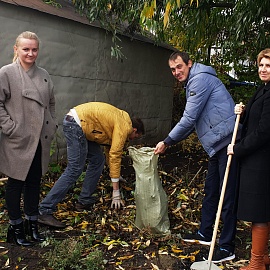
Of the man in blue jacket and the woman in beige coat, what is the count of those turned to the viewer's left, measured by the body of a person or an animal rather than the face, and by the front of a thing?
1

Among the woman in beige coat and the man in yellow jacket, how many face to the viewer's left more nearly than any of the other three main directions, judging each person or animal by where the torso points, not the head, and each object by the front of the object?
0

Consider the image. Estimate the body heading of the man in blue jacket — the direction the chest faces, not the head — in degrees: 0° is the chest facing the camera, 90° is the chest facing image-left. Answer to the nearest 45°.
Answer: approximately 90°

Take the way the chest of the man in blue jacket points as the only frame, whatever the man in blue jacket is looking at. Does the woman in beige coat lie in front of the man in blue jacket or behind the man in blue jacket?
in front

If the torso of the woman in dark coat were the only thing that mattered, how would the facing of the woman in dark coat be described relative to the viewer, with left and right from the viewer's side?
facing the viewer and to the left of the viewer

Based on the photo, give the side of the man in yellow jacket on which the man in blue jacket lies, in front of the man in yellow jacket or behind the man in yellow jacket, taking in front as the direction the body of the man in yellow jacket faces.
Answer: in front

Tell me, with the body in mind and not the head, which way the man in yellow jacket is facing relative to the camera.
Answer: to the viewer's right

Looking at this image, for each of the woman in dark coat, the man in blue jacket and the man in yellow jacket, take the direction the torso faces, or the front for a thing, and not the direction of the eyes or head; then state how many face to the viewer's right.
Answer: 1

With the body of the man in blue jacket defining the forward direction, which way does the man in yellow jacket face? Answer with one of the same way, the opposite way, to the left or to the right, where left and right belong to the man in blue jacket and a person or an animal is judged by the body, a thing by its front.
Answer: the opposite way

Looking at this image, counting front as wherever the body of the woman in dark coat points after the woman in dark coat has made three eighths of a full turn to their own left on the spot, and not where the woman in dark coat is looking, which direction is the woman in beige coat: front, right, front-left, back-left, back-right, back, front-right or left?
back

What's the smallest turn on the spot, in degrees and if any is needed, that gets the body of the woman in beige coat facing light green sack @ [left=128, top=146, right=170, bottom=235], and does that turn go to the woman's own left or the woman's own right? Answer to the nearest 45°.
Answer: approximately 45° to the woman's own left
